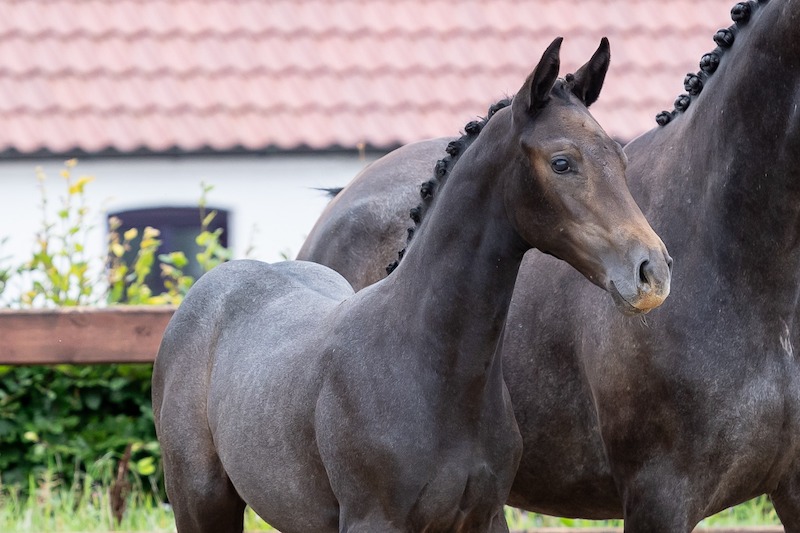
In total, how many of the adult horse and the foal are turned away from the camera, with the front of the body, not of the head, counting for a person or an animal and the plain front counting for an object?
0

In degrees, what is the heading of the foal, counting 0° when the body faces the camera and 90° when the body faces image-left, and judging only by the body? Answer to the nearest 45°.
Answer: approximately 315°

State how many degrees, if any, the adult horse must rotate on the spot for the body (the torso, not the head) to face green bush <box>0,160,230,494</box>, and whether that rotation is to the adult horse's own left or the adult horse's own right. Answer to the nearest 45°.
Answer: approximately 180°

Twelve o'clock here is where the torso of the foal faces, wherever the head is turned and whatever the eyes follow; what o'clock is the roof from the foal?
The roof is roughly at 7 o'clock from the foal.

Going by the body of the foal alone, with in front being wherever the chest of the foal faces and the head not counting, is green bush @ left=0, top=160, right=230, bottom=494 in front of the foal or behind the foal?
behind

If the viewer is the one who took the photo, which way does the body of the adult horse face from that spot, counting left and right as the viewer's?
facing the viewer and to the right of the viewer
